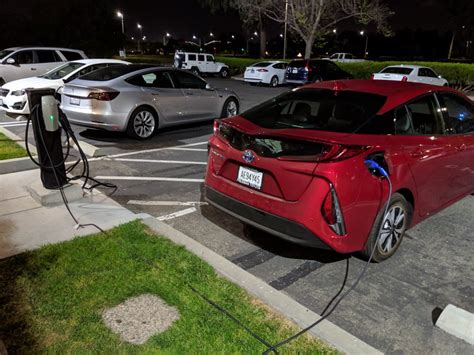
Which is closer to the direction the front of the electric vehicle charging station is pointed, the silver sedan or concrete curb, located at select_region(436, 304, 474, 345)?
the concrete curb

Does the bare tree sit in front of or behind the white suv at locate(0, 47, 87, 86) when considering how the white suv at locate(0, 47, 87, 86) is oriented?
behind

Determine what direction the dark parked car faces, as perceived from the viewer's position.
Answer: facing away from the viewer and to the right of the viewer

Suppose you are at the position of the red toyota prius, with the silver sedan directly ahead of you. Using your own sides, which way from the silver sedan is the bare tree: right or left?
right

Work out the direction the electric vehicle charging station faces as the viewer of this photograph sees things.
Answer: facing the viewer and to the right of the viewer

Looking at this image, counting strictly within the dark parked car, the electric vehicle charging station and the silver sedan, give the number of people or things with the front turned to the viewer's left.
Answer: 0

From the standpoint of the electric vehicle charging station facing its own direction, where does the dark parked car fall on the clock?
The dark parked car is roughly at 9 o'clock from the electric vehicle charging station.

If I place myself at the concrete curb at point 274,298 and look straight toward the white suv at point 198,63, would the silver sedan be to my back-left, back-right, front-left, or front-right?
front-left

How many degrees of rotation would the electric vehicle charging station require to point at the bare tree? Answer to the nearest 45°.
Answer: approximately 90° to its left

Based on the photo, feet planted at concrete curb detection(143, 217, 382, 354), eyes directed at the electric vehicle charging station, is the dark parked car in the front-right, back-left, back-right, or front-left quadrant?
front-right

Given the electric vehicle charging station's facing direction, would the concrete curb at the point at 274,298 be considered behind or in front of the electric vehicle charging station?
in front

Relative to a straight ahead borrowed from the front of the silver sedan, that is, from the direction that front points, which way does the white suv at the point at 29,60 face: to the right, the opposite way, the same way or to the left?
the opposite way

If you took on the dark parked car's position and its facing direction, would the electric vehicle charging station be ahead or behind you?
behind
